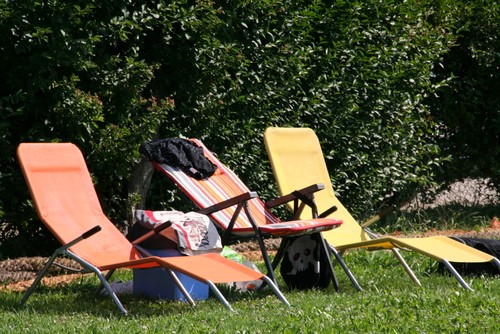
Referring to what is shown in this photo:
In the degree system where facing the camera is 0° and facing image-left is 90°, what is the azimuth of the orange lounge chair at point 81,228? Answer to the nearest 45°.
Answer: approximately 315°

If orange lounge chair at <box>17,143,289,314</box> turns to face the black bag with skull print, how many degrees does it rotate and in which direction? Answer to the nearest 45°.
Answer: approximately 45° to its left

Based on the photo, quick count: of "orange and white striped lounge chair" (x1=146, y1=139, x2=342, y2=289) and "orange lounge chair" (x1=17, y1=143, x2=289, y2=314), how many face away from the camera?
0

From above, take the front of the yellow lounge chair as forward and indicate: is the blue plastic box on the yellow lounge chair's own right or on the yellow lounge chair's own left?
on the yellow lounge chair's own right

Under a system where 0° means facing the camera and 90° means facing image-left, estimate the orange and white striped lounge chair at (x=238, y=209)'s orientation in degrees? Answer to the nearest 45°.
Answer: approximately 315°

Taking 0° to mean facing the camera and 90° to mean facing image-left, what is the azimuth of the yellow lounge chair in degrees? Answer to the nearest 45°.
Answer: approximately 315°
